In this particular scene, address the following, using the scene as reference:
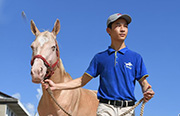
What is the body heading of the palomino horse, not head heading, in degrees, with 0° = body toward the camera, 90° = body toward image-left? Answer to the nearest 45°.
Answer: approximately 45°

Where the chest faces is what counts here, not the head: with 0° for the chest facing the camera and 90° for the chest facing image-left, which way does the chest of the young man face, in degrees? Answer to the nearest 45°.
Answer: approximately 0°

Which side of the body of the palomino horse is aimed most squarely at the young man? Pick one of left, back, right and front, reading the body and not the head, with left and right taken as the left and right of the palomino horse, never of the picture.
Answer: left

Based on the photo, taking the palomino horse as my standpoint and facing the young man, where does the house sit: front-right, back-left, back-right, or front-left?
back-left

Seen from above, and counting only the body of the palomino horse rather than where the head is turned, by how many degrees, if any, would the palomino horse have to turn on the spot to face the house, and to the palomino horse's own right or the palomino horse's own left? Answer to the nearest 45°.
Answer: approximately 135° to the palomino horse's own right

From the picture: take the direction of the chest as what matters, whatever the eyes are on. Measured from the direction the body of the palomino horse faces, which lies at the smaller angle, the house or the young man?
the young man

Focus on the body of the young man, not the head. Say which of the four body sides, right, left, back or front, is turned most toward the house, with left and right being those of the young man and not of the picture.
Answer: back
